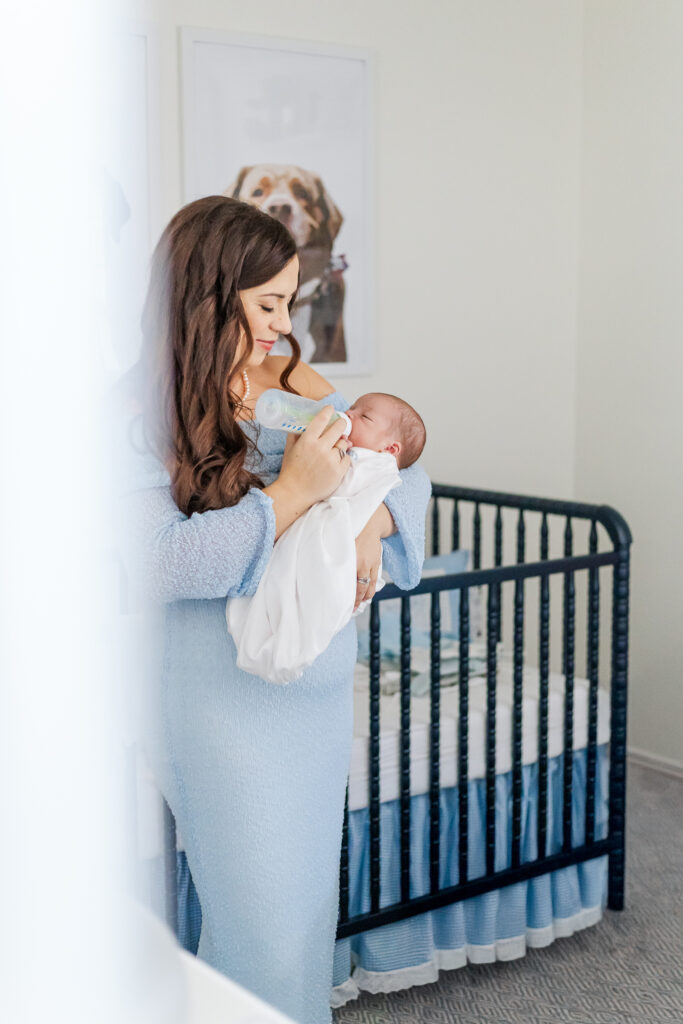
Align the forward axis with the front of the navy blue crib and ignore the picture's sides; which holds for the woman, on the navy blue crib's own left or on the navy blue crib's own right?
on the navy blue crib's own right

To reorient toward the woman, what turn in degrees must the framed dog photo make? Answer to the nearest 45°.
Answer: approximately 45° to its right

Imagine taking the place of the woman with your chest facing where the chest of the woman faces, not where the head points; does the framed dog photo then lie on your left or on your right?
on your left

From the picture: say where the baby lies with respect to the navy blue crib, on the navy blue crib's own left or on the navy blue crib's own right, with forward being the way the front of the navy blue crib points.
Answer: on the navy blue crib's own right

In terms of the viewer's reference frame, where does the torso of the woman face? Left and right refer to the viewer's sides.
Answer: facing the viewer and to the right of the viewer

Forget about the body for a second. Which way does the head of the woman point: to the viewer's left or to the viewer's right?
to the viewer's right

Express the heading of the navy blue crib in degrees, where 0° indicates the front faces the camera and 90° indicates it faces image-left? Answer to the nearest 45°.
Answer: approximately 315°

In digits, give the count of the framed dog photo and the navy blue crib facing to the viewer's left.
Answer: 0
